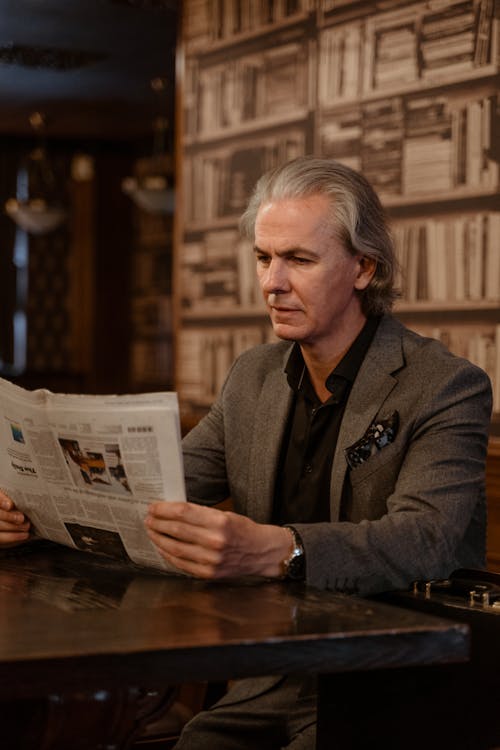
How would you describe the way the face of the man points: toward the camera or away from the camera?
toward the camera
